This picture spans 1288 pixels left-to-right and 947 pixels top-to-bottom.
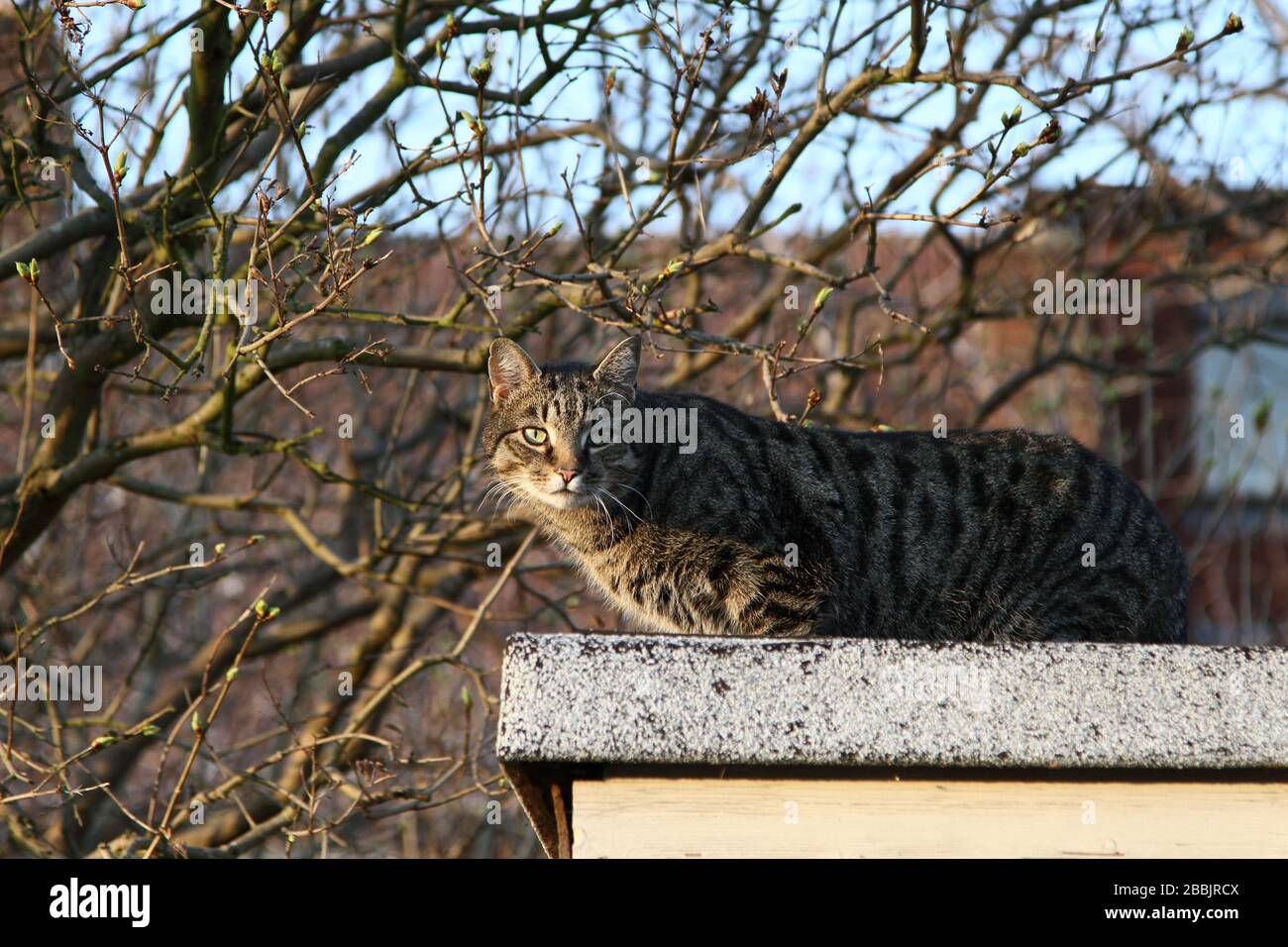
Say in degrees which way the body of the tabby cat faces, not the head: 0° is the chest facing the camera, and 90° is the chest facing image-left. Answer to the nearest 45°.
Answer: approximately 90°
